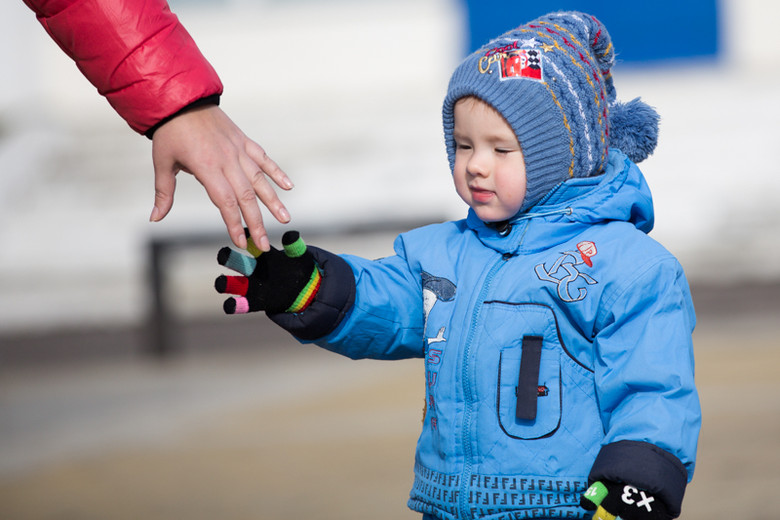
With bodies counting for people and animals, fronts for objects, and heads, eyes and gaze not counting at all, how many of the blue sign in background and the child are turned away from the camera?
0

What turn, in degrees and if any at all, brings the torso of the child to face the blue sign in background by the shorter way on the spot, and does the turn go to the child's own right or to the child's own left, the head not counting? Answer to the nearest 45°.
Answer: approximately 135° to the child's own right

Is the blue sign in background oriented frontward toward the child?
yes

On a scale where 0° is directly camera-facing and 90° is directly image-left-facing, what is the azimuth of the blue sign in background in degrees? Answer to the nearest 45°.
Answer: approximately 0°
